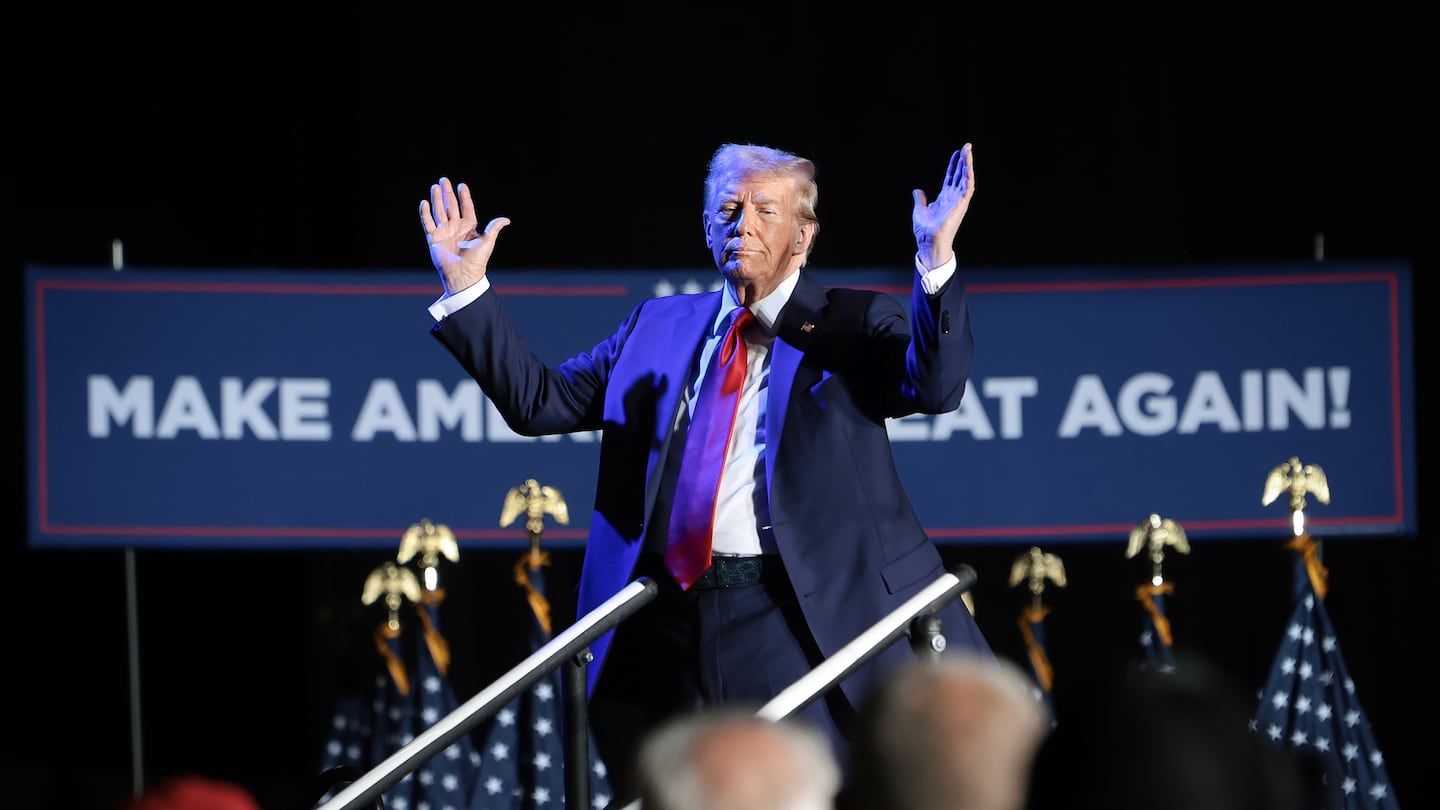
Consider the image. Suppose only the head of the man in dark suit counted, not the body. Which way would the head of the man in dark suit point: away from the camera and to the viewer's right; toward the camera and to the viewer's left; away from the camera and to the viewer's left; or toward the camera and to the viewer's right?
toward the camera and to the viewer's left

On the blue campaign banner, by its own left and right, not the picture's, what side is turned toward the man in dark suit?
front

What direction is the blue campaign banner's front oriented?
toward the camera

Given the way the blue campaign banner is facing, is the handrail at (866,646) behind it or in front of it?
in front

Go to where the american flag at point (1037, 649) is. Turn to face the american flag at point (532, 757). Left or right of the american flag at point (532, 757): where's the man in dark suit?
left

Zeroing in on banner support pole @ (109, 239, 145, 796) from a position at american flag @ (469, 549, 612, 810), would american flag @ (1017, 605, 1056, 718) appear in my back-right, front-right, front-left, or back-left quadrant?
back-right

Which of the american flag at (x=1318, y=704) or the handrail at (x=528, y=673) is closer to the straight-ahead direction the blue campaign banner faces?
the handrail

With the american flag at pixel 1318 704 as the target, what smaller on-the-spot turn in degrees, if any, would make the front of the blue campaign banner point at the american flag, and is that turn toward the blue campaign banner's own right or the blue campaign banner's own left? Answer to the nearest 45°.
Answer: approximately 90° to the blue campaign banner's own left

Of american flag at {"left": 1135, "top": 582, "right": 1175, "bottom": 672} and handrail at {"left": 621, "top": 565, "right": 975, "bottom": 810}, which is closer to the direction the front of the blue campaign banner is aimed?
the handrail

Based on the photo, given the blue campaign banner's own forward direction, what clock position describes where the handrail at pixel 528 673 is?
The handrail is roughly at 12 o'clock from the blue campaign banner.
